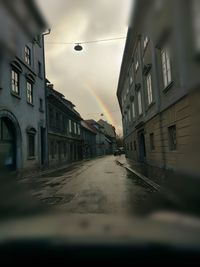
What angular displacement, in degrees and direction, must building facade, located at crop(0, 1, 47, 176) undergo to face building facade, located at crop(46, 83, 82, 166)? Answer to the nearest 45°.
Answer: approximately 135° to its left

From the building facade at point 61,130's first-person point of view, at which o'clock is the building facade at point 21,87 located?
the building facade at point 21,87 is roughly at 3 o'clock from the building facade at point 61,130.

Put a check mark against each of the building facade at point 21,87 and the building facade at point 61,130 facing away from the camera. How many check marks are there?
0

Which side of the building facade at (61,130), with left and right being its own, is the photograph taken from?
right
